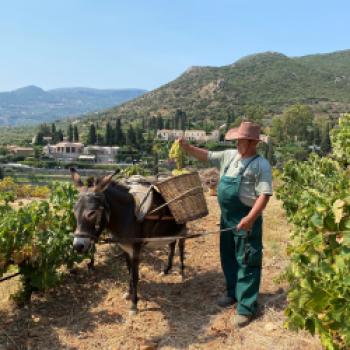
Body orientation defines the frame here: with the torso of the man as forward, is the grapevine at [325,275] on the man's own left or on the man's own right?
on the man's own left

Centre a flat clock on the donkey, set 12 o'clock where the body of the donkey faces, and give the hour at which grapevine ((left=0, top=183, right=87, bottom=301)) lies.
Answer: The grapevine is roughly at 2 o'clock from the donkey.

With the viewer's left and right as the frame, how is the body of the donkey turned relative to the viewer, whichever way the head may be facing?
facing the viewer and to the left of the viewer

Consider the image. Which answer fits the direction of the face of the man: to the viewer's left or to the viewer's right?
to the viewer's left

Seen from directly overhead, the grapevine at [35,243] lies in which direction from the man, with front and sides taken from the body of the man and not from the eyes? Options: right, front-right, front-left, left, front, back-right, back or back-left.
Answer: front-right

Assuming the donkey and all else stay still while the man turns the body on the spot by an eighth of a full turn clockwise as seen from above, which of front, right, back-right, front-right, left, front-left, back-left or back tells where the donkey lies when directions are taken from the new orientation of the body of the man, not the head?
front
